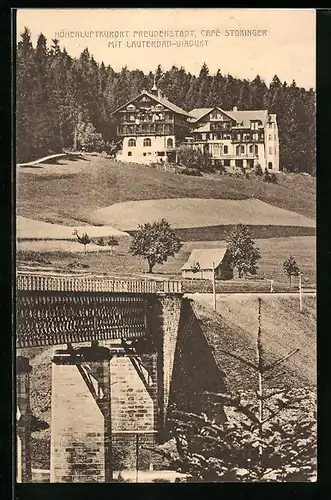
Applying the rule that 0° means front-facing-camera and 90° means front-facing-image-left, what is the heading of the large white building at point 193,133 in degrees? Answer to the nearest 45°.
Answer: approximately 0°
